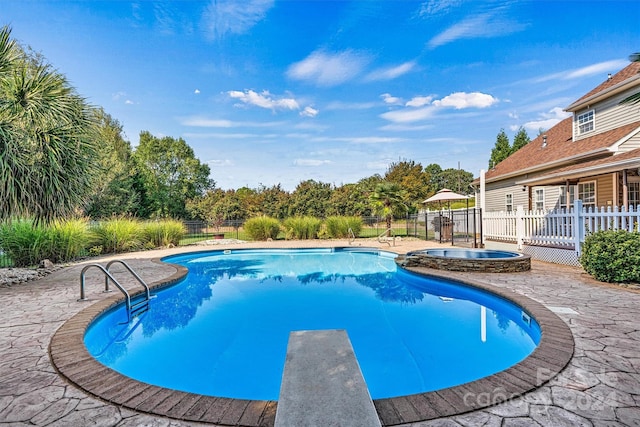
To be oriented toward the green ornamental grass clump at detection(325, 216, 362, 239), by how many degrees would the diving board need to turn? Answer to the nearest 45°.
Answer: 0° — it already faces it

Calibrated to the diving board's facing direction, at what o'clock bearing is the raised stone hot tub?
The raised stone hot tub is roughly at 1 o'clock from the diving board.

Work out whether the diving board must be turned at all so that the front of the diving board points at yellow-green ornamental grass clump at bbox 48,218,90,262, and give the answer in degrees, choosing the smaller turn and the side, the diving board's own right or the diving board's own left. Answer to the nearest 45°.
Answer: approximately 45° to the diving board's own left

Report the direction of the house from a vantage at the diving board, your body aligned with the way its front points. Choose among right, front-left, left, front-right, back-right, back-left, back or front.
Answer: front-right

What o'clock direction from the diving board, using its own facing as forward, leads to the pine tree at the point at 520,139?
The pine tree is roughly at 1 o'clock from the diving board.

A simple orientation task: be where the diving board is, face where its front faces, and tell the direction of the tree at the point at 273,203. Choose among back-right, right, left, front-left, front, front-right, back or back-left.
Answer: front

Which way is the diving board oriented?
away from the camera

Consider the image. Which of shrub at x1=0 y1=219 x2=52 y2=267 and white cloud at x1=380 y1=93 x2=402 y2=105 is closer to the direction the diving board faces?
the white cloud

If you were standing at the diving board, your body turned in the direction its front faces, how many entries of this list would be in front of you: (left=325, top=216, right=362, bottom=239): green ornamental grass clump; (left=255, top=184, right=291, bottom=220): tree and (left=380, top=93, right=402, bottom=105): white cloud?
3

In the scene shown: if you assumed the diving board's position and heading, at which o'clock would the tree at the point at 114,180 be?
The tree is roughly at 11 o'clock from the diving board.

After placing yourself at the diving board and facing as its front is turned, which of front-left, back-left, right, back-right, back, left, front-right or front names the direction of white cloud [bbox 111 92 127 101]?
front-left

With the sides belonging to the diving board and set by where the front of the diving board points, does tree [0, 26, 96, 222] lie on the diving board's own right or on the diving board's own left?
on the diving board's own left

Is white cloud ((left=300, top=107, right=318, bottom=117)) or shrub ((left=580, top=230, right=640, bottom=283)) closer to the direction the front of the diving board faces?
the white cloud

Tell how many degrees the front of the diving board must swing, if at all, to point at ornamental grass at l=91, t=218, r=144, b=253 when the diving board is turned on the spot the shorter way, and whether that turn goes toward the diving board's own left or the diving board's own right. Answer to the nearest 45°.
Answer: approximately 45° to the diving board's own left

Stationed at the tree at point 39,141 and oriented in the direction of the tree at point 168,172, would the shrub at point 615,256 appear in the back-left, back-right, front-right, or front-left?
back-right

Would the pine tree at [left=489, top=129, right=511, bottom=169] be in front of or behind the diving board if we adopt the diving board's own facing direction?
in front

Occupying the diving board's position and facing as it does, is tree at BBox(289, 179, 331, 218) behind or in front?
in front
